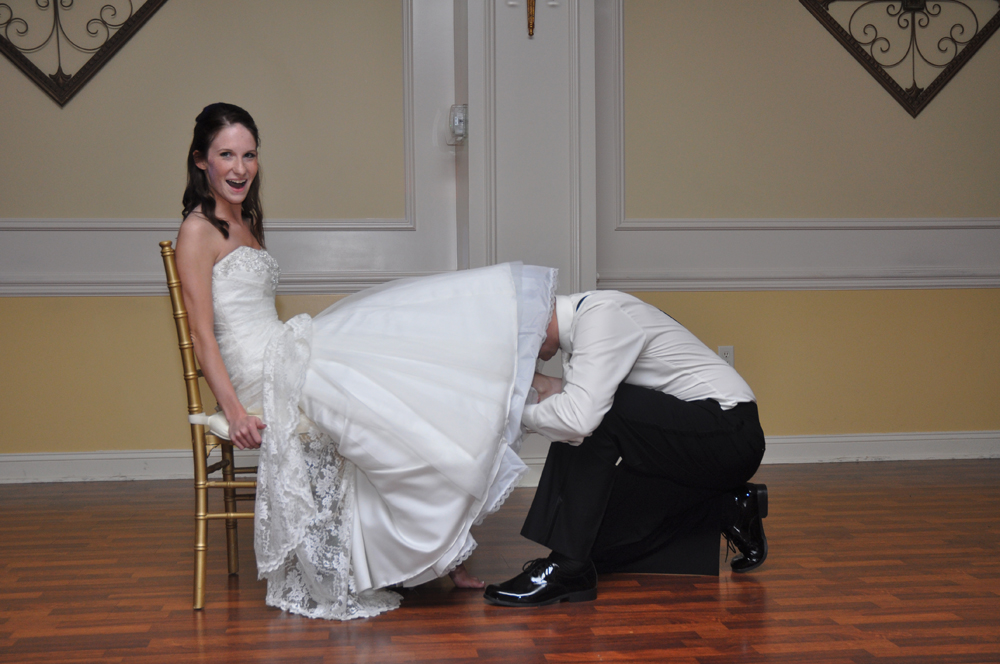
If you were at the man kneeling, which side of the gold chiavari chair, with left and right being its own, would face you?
front

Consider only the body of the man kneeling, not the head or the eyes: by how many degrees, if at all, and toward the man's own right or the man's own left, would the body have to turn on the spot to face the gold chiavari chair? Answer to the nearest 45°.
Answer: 0° — they already face it

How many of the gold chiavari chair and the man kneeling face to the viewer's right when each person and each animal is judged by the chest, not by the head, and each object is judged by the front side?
1

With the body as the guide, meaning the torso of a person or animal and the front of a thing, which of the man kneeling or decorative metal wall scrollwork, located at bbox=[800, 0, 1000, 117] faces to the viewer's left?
the man kneeling

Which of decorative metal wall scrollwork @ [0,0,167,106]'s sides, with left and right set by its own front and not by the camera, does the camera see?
front

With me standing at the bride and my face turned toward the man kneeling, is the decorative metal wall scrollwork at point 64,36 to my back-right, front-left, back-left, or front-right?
back-left

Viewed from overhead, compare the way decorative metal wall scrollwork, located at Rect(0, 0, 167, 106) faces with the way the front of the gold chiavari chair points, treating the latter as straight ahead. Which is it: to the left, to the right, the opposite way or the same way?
to the right

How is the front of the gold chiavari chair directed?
to the viewer's right

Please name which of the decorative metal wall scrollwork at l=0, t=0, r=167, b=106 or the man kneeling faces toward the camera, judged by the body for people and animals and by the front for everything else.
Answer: the decorative metal wall scrollwork

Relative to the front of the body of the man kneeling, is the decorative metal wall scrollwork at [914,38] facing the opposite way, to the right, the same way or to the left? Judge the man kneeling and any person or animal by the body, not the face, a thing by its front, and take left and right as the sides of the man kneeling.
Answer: to the left

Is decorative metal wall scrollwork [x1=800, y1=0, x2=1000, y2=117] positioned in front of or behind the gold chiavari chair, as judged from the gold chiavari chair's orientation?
in front

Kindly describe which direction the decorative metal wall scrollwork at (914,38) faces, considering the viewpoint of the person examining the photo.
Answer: facing the viewer

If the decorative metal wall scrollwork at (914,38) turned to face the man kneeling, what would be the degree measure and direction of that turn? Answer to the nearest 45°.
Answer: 0° — it already faces them

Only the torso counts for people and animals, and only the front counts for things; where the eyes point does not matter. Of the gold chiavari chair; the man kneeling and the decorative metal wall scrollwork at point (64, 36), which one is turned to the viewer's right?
the gold chiavari chair
